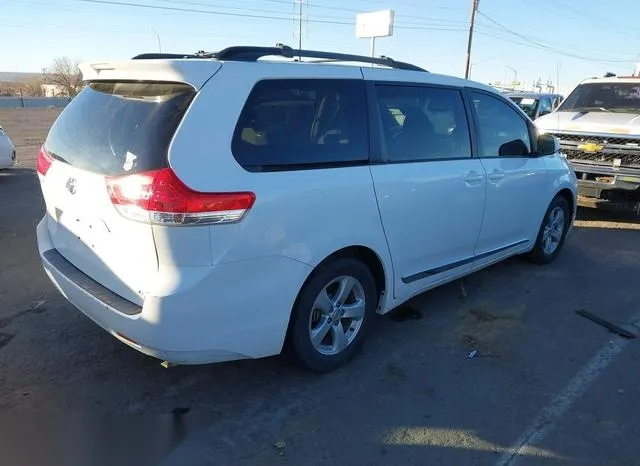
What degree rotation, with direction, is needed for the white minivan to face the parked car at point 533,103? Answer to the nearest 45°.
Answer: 0° — it already faces it

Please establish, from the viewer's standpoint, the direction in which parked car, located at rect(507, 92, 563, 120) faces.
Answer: facing the viewer and to the left of the viewer

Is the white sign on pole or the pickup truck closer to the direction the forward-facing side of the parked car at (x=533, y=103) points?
the pickup truck

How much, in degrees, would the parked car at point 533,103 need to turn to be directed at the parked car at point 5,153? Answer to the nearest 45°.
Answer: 0° — it already faces it

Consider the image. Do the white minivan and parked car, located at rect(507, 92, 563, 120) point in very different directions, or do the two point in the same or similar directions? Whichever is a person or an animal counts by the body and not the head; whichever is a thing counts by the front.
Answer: very different directions

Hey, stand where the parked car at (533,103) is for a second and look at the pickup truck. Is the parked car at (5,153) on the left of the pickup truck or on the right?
right

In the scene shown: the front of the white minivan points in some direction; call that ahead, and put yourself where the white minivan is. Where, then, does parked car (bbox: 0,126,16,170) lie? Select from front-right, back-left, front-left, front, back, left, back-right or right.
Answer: left

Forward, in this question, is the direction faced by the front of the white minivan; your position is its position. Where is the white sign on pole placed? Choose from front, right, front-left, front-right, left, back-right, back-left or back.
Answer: front-left

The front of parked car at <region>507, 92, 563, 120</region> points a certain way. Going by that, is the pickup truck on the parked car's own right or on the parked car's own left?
on the parked car's own left

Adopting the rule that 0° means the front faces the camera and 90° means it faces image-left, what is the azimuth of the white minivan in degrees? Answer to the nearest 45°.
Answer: approximately 225°

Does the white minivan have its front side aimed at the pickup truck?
yes

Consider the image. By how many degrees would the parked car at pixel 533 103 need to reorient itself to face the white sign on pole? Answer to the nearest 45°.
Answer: approximately 90° to its right
